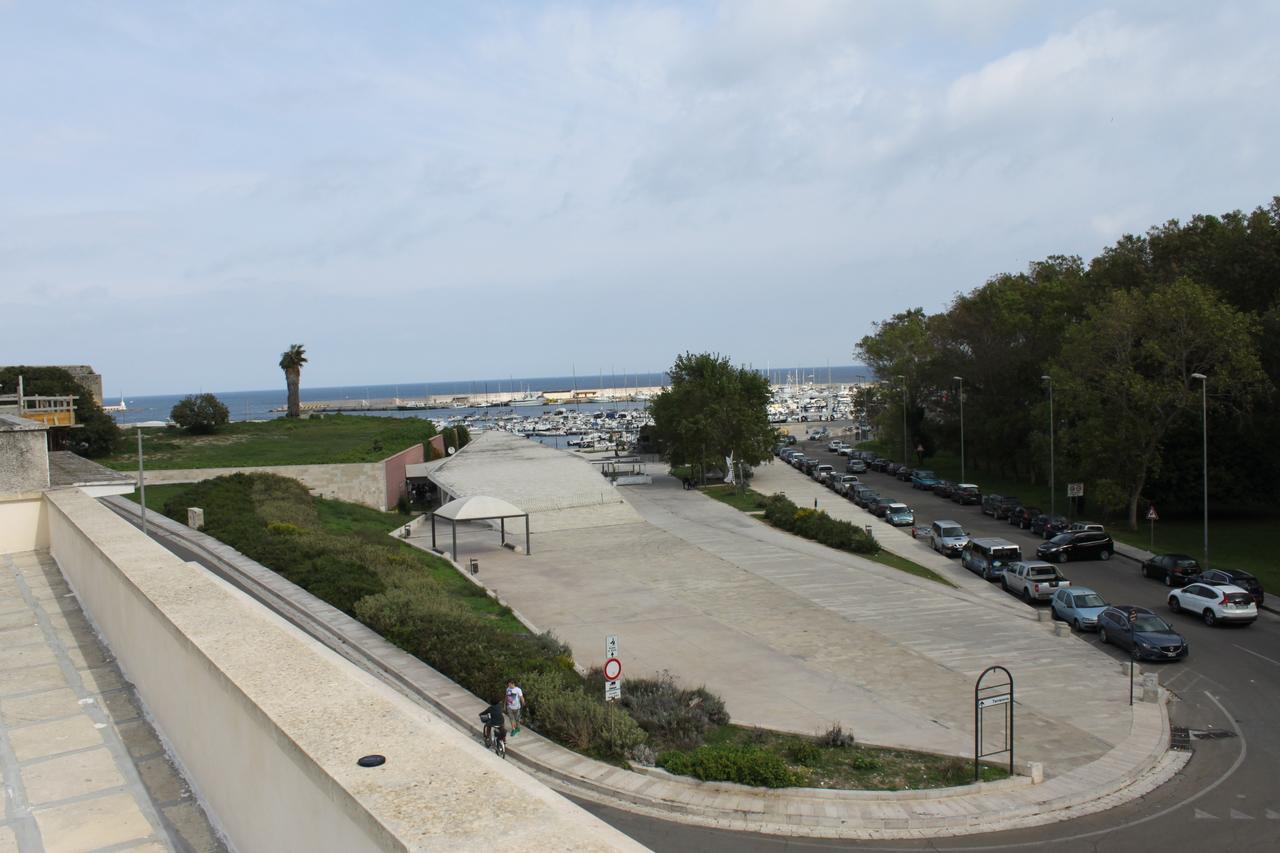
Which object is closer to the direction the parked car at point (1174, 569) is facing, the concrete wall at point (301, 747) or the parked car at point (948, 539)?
the parked car

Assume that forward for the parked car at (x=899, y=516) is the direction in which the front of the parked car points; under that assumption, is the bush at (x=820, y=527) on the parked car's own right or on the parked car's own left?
on the parked car's own right

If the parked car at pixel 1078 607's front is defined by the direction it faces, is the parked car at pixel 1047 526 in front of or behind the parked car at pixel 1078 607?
behind

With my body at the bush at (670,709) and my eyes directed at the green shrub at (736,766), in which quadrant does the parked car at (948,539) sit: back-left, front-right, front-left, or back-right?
back-left

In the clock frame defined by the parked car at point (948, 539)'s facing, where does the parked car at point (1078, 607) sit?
the parked car at point (1078, 607) is roughly at 1 o'clock from the parked car at point (948, 539).

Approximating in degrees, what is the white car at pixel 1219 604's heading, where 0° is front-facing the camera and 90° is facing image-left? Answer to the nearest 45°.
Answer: approximately 135°

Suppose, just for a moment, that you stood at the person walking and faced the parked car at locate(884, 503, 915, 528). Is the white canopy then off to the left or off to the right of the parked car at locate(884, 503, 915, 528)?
left

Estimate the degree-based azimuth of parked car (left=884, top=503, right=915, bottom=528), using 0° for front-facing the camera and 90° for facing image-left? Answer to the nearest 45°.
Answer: approximately 315°

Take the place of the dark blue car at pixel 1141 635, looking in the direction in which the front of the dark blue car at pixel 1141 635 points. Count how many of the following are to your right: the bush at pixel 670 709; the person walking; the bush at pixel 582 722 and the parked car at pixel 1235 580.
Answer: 3

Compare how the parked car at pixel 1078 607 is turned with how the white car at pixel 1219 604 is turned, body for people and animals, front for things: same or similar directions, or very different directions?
very different directions
